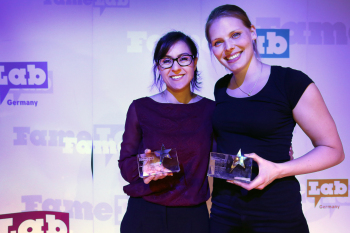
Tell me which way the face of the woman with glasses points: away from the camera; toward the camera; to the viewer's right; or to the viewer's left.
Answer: toward the camera

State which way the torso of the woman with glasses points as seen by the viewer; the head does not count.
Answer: toward the camera
